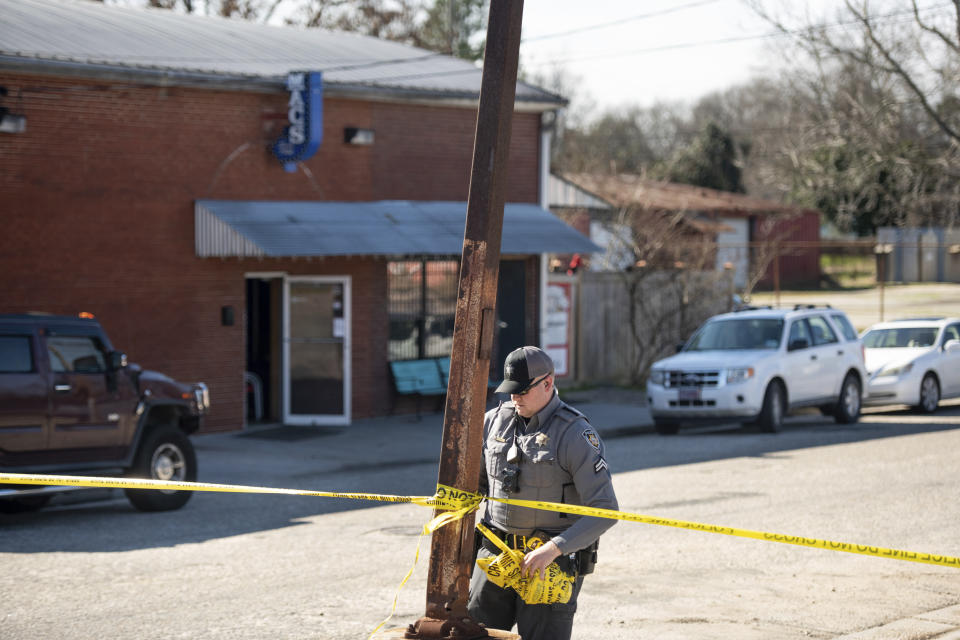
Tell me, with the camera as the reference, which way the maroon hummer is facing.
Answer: facing to the right of the viewer

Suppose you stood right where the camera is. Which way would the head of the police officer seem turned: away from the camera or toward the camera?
toward the camera

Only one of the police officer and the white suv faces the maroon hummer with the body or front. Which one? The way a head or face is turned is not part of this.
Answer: the white suv

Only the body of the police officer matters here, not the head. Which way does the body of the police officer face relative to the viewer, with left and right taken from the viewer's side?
facing the viewer and to the left of the viewer

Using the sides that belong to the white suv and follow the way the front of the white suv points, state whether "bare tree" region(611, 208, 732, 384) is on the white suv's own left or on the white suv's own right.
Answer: on the white suv's own right

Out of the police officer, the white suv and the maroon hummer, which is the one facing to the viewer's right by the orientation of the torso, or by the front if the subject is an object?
the maroon hummer

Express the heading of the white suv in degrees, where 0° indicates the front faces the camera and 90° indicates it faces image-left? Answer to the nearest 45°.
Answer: approximately 45°

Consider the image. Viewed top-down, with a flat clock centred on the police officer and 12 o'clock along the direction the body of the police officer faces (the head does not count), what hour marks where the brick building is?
The brick building is roughly at 4 o'clock from the police officer.

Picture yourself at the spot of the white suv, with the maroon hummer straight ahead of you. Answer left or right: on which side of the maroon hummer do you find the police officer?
left

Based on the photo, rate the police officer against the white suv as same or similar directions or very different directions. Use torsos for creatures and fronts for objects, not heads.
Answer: same or similar directions

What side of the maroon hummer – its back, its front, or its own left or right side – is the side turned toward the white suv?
front

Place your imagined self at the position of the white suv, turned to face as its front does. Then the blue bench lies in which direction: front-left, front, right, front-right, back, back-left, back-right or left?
front-right

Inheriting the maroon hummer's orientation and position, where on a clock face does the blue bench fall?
The blue bench is roughly at 10 o'clock from the maroon hummer.

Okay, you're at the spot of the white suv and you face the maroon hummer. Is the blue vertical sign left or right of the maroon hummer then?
right

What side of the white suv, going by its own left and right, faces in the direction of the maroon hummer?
front
